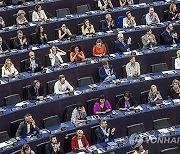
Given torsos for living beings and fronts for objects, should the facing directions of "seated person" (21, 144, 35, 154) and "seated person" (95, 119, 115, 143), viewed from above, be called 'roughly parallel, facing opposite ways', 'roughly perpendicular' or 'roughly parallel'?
roughly parallel

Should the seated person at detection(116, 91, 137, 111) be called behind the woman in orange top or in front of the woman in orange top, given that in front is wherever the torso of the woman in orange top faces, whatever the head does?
in front

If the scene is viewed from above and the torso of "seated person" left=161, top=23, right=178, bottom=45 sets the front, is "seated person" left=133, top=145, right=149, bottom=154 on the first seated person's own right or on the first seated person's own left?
on the first seated person's own right

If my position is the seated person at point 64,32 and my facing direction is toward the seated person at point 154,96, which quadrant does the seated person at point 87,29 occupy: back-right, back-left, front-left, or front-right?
front-left

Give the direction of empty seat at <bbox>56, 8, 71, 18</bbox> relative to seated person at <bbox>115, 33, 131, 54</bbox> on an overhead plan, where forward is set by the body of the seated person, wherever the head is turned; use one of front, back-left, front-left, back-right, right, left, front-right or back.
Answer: back

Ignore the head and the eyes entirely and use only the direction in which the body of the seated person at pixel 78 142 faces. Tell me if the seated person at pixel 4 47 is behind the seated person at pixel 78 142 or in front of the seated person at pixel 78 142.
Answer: behind

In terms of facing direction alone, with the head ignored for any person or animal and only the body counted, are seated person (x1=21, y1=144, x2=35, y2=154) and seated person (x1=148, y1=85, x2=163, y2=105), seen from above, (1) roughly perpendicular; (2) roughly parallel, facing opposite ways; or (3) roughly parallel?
roughly parallel

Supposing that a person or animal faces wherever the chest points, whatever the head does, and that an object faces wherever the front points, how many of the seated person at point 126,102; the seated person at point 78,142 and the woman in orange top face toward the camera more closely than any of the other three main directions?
3

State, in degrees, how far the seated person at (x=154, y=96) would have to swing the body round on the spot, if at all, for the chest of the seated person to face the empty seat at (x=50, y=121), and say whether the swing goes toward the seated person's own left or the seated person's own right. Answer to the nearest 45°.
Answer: approximately 135° to the seated person's own right

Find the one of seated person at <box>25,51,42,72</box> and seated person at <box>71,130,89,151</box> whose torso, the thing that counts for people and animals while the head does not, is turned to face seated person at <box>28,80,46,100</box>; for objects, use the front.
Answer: seated person at <box>25,51,42,72</box>

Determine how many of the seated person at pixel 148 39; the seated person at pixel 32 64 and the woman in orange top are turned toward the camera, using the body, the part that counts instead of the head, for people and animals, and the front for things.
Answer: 3

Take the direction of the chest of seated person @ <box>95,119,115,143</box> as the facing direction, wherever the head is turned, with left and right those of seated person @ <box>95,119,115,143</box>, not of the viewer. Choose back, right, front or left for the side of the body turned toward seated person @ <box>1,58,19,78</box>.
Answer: back

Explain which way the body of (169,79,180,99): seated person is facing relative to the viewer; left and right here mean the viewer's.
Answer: facing the viewer and to the right of the viewer

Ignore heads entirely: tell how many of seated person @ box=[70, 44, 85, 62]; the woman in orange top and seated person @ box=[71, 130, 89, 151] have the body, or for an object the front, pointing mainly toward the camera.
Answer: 3
